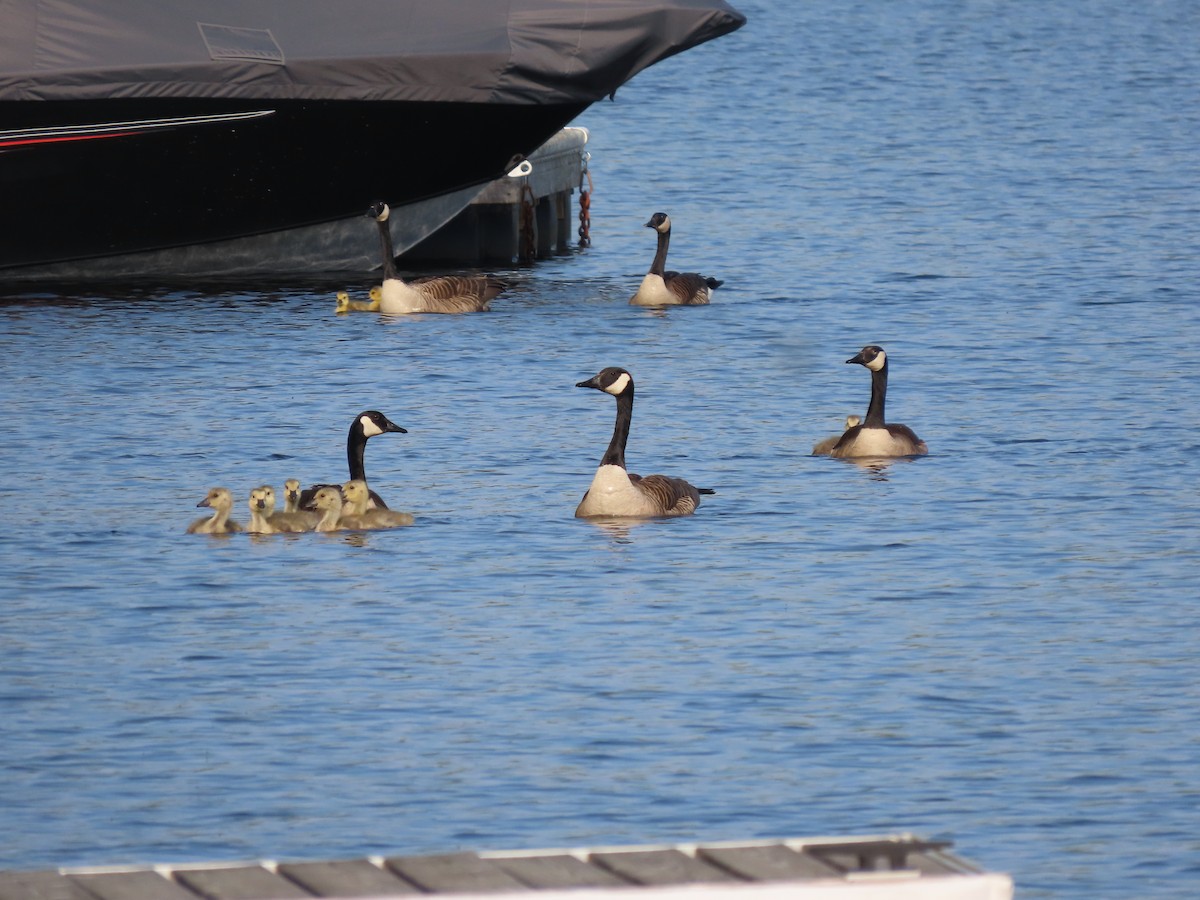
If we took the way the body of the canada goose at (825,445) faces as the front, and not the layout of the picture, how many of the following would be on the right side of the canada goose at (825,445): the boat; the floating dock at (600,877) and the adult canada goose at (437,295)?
1

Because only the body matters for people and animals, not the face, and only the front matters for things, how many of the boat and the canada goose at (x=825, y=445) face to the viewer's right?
2

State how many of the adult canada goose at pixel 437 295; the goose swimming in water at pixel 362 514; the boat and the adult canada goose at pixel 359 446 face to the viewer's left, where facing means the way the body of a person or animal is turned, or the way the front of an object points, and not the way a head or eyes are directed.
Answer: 2

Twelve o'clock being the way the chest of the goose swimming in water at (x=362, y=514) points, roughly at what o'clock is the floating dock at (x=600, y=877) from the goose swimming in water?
The floating dock is roughly at 9 o'clock from the goose swimming in water.

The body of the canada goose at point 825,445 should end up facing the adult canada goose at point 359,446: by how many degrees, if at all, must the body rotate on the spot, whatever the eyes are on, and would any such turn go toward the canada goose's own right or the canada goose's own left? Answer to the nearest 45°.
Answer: approximately 135° to the canada goose's own right

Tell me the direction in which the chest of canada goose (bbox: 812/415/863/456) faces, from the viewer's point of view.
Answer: to the viewer's right

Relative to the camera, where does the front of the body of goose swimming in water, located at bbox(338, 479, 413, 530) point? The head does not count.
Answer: to the viewer's left

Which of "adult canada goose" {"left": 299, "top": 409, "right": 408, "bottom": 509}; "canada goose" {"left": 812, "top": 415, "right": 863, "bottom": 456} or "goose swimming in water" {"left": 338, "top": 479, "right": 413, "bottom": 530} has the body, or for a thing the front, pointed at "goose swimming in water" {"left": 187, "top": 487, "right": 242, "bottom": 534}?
"goose swimming in water" {"left": 338, "top": 479, "right": 413, "bottom": 530}

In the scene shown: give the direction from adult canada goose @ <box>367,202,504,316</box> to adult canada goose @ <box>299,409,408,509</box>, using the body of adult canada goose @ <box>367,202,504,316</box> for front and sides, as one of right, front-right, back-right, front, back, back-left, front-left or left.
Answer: left

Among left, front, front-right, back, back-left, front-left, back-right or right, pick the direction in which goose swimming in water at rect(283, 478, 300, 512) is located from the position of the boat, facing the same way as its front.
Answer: right

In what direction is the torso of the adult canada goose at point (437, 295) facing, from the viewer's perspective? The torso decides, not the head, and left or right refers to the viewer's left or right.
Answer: facing to the left of the viewer

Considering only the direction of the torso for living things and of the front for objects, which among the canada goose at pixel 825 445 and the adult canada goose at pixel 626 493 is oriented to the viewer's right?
the canada goose

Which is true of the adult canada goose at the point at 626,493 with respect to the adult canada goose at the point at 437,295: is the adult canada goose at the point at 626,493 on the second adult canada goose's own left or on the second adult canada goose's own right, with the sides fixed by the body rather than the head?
on the second adult canada goose's own left

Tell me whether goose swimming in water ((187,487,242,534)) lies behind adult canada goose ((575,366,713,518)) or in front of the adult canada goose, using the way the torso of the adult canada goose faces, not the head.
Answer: in front

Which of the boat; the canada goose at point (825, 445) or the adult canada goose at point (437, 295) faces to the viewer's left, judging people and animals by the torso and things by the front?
the adult canada goose

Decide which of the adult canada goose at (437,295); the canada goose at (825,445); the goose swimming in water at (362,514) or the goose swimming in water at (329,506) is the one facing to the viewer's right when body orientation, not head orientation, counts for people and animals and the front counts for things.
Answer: the canada goose

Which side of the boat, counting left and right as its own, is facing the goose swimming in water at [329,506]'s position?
right
